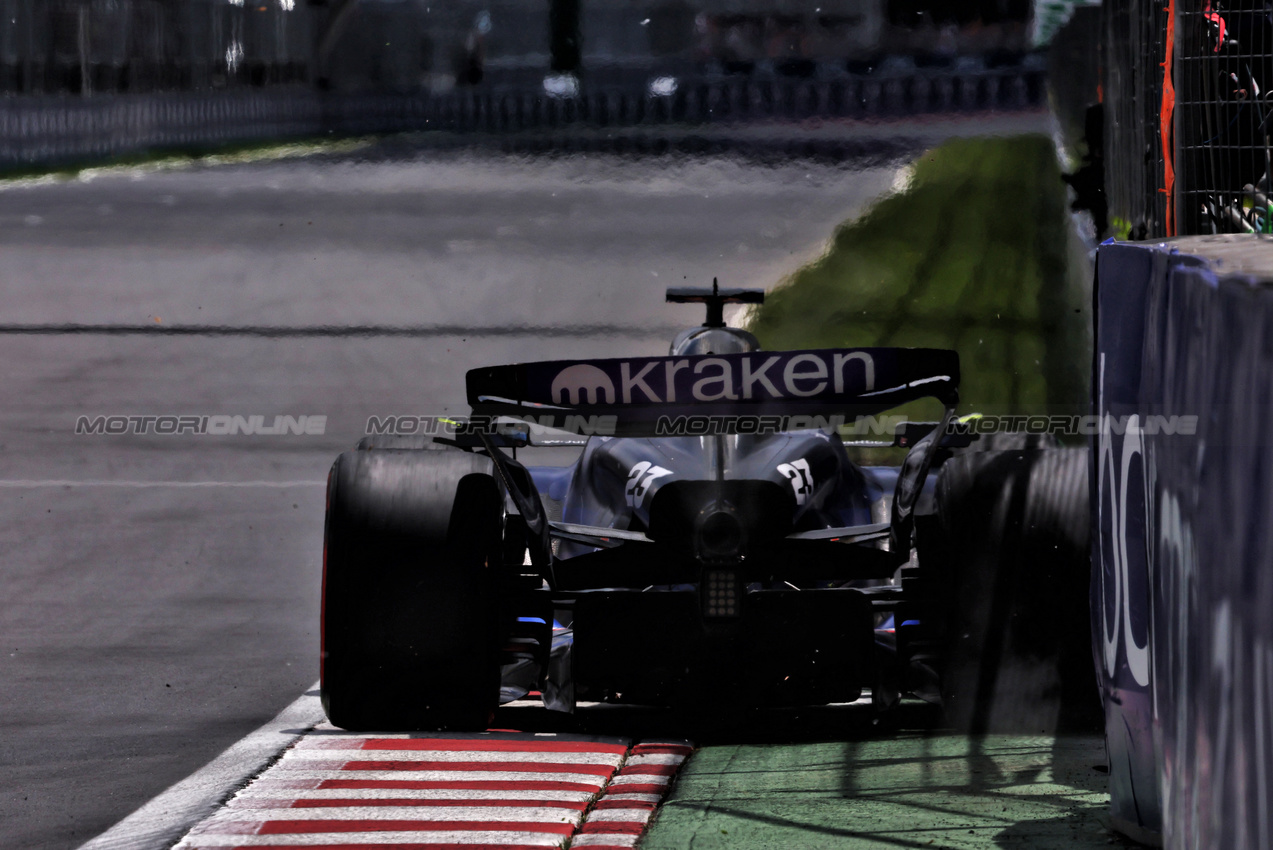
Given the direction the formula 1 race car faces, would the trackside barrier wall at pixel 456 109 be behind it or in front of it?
in front

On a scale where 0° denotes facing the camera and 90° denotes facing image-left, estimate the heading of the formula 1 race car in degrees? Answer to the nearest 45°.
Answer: approximately 180°

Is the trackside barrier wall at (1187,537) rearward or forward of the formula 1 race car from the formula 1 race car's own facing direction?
rearward
